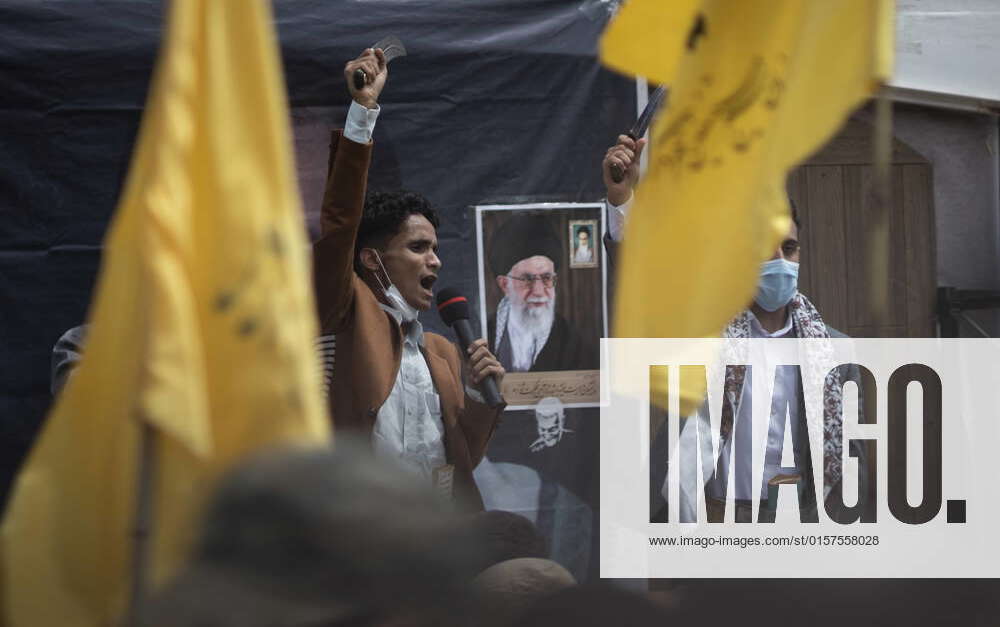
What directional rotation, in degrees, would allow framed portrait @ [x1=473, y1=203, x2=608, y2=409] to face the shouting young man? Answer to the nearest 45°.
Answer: approximately 45° to its right

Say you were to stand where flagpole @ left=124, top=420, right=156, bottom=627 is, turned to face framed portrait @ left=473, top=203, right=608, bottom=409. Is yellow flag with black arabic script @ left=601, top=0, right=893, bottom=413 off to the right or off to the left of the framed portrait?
right

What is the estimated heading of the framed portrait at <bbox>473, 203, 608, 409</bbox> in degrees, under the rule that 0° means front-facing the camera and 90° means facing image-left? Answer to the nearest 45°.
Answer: approximately 0°

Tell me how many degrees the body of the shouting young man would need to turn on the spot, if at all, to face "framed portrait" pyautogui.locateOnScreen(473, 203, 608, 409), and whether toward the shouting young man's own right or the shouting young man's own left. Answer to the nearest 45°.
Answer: approximately 90° to the shouting young man's own left

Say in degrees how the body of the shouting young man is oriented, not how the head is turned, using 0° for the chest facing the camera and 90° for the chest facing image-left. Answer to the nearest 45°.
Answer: approximately 315°

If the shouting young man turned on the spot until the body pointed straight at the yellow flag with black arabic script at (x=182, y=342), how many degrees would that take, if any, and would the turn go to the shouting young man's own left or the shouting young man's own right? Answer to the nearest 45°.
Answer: approximately 45° to the shouting young man's own right

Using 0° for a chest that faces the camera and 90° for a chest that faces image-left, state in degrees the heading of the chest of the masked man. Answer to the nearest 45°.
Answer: approximately 0°

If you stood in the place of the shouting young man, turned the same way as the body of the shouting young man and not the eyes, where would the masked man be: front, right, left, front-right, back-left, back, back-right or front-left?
front-left
